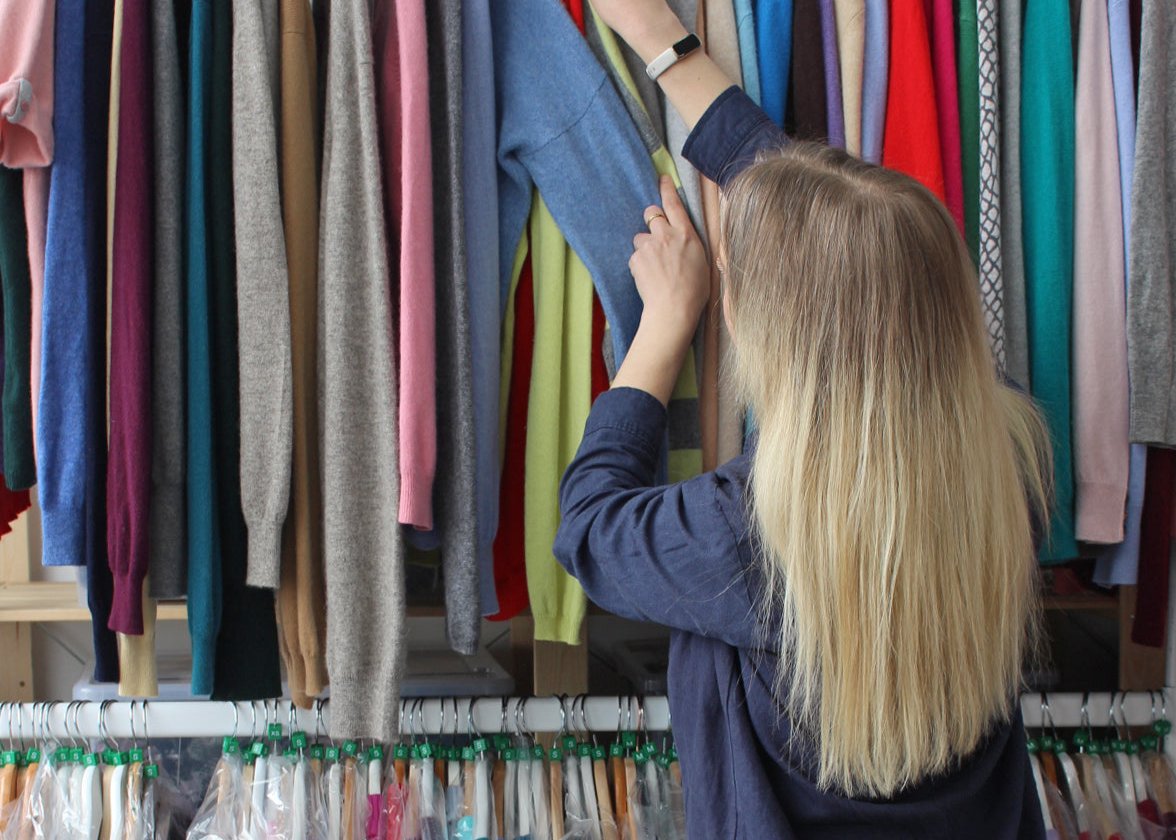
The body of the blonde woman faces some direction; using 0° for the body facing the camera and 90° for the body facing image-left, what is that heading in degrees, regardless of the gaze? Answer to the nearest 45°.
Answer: approximately 135°

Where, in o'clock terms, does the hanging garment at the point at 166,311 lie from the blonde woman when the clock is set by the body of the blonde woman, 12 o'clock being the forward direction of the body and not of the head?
The hanging garment is roughly at 11 o'clock from the blonde woman.

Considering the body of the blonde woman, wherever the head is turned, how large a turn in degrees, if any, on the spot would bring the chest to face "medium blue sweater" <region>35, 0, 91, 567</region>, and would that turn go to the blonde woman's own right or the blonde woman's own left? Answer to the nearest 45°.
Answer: approximately 45° to the blonde woman's own left

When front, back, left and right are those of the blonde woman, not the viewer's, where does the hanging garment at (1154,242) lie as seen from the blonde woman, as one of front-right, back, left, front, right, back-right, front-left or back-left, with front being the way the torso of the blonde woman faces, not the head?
right

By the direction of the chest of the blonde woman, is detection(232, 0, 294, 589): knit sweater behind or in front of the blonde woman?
in front

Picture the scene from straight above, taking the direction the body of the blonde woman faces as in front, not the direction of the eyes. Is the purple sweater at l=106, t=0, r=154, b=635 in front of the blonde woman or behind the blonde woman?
in front

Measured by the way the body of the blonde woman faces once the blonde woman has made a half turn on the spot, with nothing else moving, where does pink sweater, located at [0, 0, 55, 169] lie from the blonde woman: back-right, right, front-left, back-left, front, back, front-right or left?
back-right
